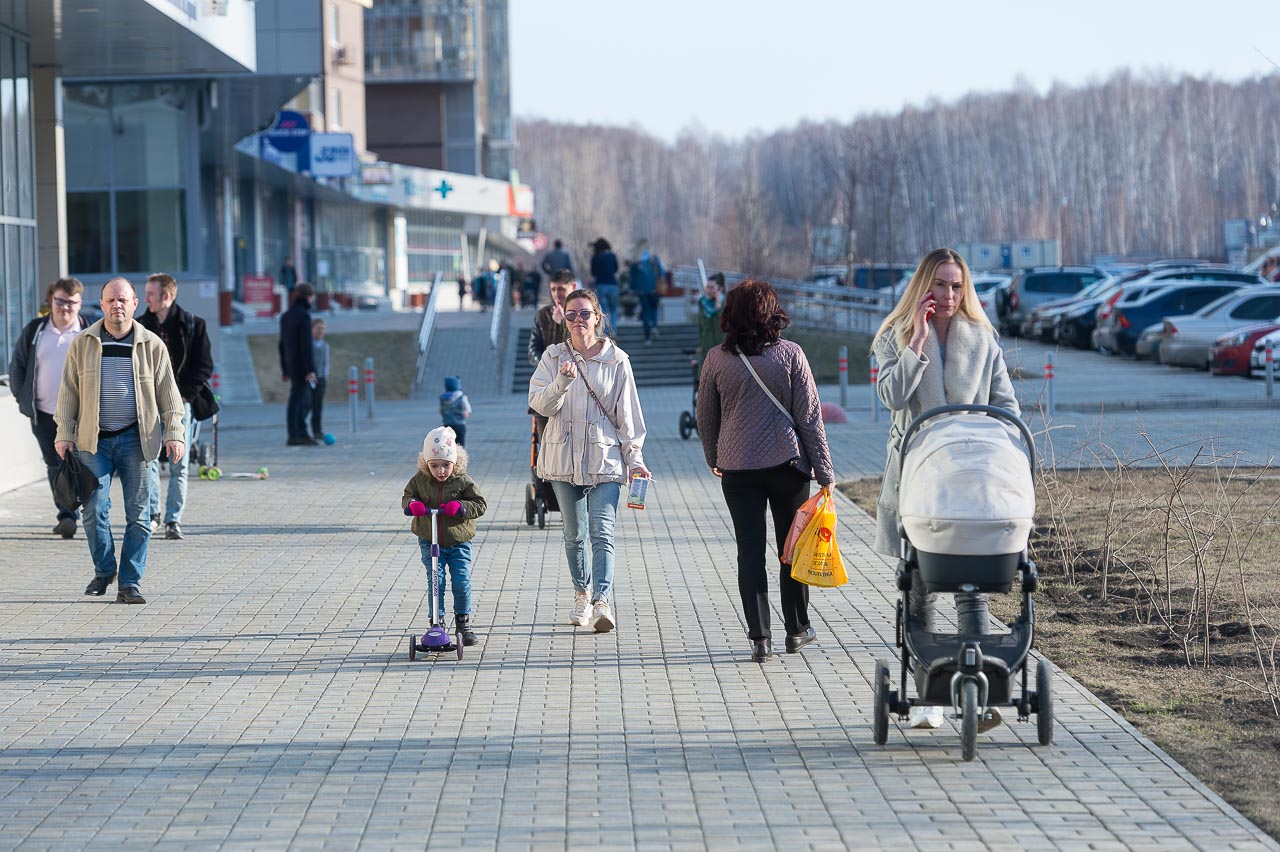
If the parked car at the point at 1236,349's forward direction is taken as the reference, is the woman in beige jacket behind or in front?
in front

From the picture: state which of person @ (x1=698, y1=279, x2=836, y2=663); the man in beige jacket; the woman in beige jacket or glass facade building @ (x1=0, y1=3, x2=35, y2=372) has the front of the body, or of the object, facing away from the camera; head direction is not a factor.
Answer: the person

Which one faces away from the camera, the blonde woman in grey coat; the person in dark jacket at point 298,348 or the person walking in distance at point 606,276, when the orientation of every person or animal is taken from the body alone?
the person walking in distance at point 606,276

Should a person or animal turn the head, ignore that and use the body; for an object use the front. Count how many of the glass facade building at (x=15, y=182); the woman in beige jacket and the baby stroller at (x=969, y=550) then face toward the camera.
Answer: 2

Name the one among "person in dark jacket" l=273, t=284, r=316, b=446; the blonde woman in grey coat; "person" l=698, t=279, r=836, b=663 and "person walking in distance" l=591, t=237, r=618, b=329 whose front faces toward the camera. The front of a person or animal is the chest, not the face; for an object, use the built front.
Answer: the blonde woman in grey coat

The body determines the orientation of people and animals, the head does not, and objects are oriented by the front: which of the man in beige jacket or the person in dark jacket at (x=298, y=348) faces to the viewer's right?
the person in dark jacket

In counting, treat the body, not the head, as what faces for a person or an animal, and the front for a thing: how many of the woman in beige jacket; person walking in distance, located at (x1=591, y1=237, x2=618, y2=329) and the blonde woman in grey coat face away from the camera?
1

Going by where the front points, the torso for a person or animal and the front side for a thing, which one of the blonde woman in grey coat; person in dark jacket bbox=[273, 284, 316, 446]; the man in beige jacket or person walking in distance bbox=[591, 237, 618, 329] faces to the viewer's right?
person in dark jacket bbox=[273, 284, 316, 446]

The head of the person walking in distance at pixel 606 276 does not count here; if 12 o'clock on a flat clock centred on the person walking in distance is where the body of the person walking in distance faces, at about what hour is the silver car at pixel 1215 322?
The silver car is roughly at 3 o'clock from the person walking in distance.

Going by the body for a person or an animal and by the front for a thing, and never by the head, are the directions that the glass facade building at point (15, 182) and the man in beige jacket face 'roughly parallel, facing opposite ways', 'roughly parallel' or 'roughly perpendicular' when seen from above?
roughly perpendicular

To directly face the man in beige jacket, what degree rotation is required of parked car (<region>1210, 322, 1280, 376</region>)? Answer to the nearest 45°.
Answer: approximately 45° to its left

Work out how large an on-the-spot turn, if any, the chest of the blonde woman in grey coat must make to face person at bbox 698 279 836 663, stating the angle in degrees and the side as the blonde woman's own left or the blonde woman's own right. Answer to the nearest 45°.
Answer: approximately 135° to the blonde woman's own right

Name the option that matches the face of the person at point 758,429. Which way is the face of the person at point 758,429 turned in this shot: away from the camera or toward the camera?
away from the camera

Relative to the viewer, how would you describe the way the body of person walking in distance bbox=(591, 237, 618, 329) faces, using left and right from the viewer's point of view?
facing away from the viewer

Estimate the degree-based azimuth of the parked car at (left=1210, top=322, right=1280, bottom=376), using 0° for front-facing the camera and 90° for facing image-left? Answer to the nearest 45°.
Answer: approximately 45°

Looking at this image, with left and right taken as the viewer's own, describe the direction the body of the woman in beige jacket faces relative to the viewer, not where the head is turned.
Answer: facing the viewer

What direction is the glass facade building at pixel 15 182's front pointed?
to the viewer's right

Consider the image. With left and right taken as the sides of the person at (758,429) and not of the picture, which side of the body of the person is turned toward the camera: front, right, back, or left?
back

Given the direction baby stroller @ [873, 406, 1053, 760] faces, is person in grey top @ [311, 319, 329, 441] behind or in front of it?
behind
